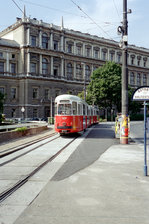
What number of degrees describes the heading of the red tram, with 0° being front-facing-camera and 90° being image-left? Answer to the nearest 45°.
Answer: approximately 45°
